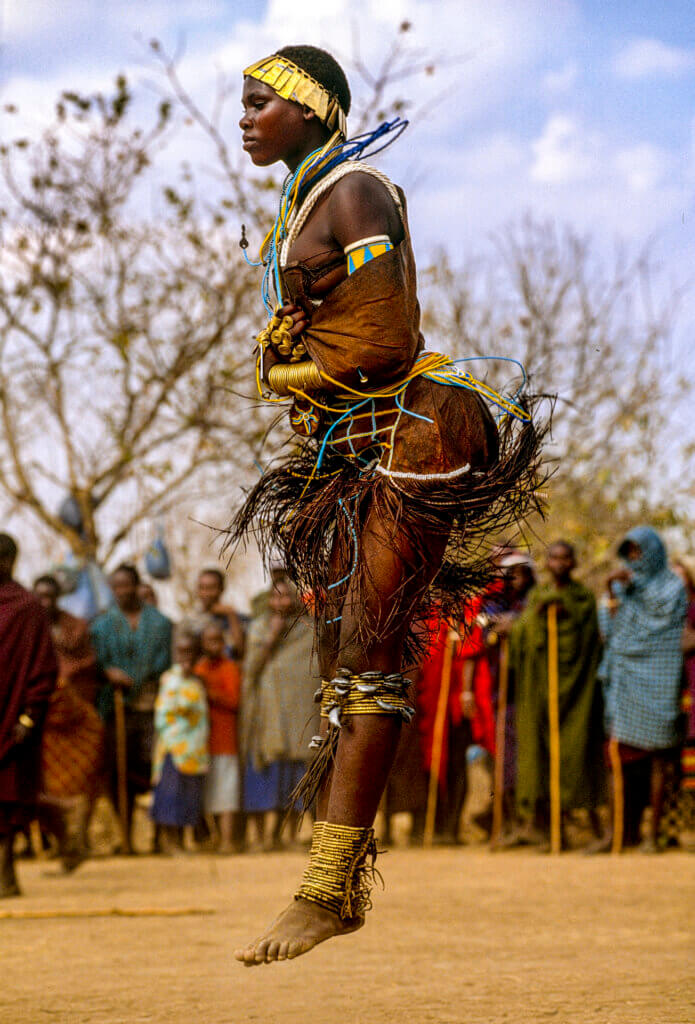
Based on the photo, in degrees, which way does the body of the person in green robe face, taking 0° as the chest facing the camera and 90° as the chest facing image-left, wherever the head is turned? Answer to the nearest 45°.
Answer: approximately 0°

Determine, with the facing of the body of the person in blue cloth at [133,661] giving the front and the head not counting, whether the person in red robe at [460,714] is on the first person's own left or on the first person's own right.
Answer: on the first person's own left

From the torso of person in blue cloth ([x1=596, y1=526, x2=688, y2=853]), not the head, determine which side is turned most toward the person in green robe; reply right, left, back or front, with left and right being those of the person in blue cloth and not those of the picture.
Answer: right

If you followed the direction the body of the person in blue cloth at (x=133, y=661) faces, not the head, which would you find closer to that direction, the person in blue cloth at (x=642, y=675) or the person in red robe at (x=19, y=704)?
the person in red robe

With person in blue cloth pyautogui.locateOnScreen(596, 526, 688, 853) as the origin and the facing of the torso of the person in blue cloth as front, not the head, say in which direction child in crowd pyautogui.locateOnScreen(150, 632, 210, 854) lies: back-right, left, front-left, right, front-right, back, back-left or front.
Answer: front-right

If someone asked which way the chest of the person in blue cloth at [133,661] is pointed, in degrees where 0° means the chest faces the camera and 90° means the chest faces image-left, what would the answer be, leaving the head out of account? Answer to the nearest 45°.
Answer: approximately 0°

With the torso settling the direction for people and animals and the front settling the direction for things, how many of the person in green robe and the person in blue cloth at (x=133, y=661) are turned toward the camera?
2

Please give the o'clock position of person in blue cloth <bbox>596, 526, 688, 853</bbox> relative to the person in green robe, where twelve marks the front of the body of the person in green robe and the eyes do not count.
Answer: The person in blue cloth is roughly at 10 o'clock from the person in green robe.

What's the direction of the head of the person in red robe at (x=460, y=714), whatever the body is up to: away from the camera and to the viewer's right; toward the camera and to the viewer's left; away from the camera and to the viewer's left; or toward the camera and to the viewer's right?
toward the camera and to the viewer's left
